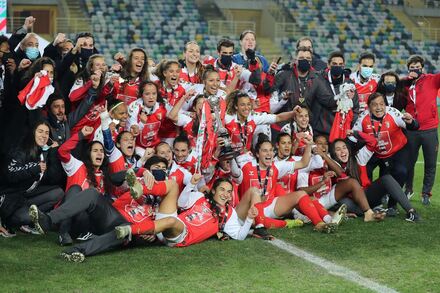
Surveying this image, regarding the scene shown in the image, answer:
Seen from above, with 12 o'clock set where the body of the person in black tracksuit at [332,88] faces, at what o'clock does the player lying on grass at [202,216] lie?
The player lying on grass is roughly at 1 o'clock from the person in black tracksuit.

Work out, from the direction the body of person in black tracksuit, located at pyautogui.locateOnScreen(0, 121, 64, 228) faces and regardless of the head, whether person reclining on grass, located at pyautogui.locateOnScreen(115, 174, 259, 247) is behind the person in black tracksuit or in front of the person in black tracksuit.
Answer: in front

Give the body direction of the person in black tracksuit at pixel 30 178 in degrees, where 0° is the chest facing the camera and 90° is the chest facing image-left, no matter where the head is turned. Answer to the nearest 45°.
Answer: approximately 315°

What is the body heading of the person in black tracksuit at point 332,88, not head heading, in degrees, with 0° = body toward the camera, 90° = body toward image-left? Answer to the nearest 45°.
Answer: approximately 0°

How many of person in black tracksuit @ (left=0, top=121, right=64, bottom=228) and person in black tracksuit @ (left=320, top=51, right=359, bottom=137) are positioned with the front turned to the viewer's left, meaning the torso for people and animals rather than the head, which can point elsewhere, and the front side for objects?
0

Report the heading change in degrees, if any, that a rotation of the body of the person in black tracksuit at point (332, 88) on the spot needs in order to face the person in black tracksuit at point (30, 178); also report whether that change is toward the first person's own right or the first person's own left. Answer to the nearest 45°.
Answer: approximately 45° to the first person's own right
